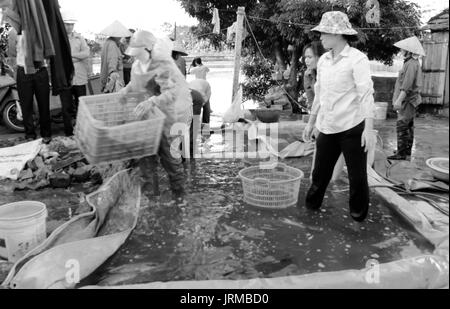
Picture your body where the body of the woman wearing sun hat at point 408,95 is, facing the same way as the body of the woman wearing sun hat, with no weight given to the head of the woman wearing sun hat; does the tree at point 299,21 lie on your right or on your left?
on your right

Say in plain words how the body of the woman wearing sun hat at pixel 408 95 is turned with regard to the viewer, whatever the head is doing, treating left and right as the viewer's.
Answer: facing to the left of the viewer

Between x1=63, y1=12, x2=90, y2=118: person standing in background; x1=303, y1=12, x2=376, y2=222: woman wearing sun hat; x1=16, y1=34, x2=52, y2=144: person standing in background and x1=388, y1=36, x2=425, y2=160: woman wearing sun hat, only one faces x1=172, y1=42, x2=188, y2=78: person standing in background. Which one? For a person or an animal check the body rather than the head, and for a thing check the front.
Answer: x1=388, y1=36, x2=425, y2=160: woman wearing sun hat

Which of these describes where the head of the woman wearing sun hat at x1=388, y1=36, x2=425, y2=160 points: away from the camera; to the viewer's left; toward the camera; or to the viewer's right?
to the viewer's left

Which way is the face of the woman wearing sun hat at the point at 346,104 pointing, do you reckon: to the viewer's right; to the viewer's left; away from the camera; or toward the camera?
to the viewer's left

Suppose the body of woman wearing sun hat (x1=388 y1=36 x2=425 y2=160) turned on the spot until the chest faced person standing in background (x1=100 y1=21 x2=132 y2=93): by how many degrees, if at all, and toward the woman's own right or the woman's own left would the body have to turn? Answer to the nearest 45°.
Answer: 0° — they already face them

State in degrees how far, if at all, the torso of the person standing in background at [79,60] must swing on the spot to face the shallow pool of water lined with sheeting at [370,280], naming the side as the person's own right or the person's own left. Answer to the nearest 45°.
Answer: approximately 45° to the person's own left

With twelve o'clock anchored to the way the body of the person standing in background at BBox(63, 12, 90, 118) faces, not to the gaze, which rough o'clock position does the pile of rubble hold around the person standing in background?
The pile of rubble is roughly at 11 o'clock from the person standing in background.
